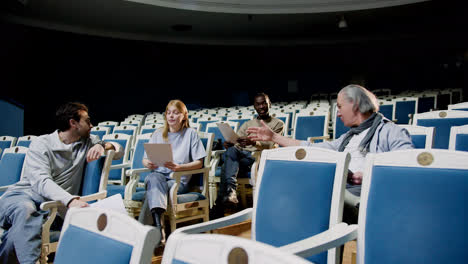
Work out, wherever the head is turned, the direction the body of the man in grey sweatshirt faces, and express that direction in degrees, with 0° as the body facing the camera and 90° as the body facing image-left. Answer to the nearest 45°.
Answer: approximately 315°

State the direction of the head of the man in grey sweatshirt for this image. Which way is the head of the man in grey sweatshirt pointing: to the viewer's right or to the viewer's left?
to the viewer's right
